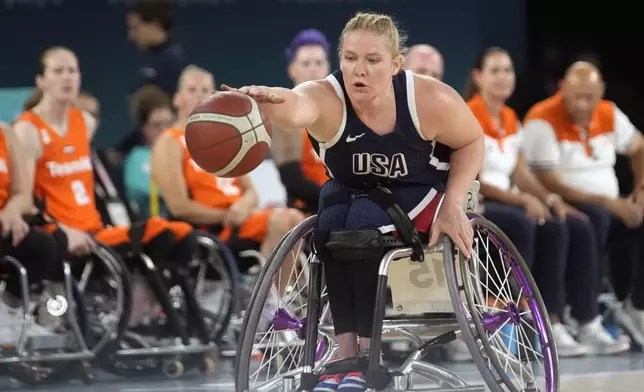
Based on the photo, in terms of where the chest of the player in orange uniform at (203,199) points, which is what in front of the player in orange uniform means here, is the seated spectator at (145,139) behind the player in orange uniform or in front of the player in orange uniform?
behind

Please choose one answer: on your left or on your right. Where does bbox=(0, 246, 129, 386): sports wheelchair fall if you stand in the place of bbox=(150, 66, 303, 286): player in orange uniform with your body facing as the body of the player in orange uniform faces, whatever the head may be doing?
on your right

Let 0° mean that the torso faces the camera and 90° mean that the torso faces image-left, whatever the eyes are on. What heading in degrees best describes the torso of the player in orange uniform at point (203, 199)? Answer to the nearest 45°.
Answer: approximately 315°

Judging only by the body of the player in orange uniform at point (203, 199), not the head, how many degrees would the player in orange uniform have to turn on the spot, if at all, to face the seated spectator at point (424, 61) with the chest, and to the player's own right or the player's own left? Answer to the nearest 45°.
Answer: approximately 45° to the player's own left

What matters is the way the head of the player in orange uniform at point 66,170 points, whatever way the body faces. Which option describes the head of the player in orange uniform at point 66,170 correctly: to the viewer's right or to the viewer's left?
to the viewer's right
